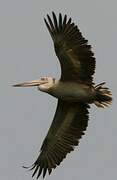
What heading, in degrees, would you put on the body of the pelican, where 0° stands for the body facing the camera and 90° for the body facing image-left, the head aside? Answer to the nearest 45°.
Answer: approximately 90°
